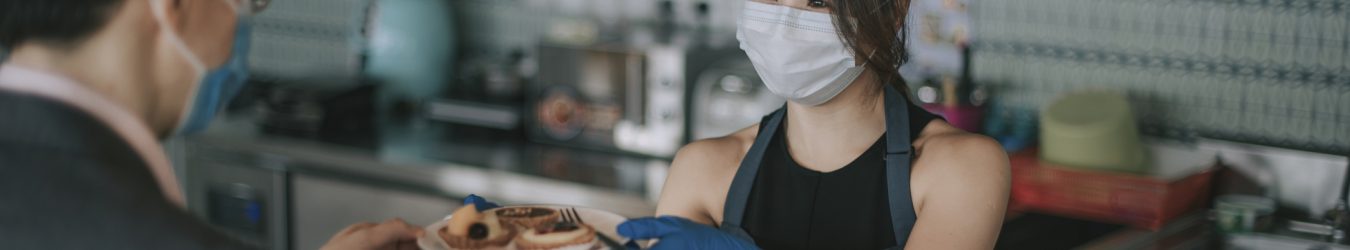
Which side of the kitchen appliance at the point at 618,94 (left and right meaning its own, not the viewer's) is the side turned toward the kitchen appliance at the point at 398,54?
right

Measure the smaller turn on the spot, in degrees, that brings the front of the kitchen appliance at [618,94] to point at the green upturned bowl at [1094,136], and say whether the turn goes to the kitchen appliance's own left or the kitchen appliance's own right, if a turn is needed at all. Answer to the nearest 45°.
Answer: approximately 90° to the kitchen appliance's own left

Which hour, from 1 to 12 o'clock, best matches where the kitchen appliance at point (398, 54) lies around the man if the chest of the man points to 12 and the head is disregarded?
The kitchen appliance is roughly at 11 o'clock from the man.

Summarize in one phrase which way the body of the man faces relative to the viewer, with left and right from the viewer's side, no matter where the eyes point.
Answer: facing away from the viewer and to the right of the viewer

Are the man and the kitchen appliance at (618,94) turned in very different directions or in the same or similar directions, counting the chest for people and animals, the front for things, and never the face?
very different directions

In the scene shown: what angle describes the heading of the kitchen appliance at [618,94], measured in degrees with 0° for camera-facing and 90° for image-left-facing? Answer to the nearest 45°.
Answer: approximately 45°
